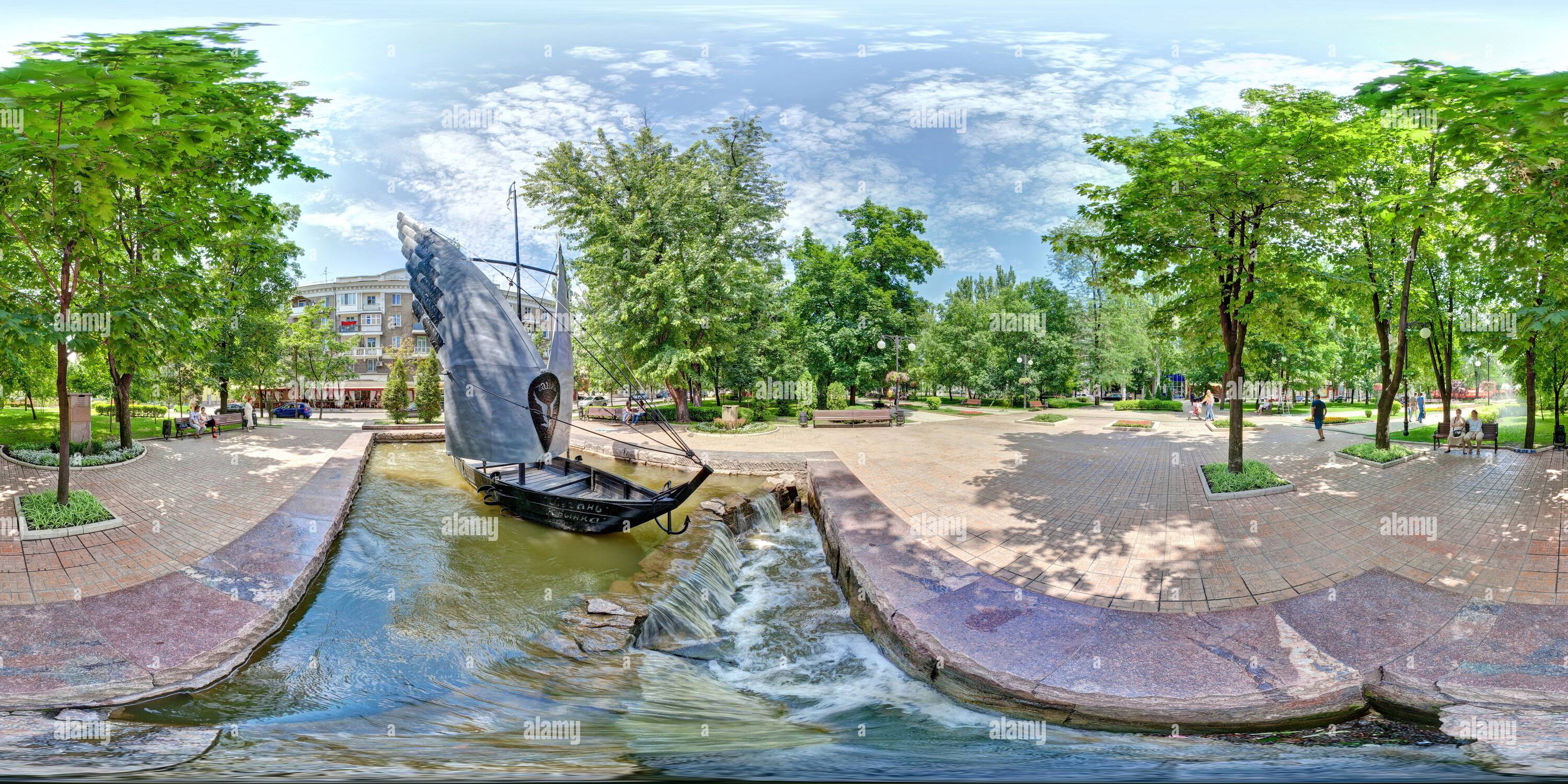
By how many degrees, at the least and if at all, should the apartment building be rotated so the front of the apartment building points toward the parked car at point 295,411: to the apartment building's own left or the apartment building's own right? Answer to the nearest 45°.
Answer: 0° — it already faces it

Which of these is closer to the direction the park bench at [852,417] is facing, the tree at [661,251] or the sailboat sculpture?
the sailboat sculpture

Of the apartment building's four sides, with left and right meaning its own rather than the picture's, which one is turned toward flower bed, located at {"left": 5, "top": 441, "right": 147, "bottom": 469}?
front

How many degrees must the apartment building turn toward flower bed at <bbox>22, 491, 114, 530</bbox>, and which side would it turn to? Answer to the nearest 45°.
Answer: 0° — it already faces it

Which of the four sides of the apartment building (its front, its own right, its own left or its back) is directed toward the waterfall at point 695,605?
front

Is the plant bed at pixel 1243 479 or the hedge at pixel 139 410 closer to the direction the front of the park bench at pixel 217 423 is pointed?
the plant bed

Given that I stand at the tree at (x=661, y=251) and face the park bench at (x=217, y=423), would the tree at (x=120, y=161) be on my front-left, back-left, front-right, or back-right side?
front-left

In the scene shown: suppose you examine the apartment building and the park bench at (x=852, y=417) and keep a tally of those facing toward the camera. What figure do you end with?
2

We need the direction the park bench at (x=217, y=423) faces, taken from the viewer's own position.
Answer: facing the viewer and to the right of the viewer

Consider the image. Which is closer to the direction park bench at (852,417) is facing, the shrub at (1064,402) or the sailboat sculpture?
the sailboat sculpture

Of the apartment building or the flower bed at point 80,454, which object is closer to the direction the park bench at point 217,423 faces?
the flower bed

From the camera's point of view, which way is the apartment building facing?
toward the camera

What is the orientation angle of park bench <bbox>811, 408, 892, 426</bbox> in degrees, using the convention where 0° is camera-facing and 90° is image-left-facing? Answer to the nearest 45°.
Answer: approximately 0°
